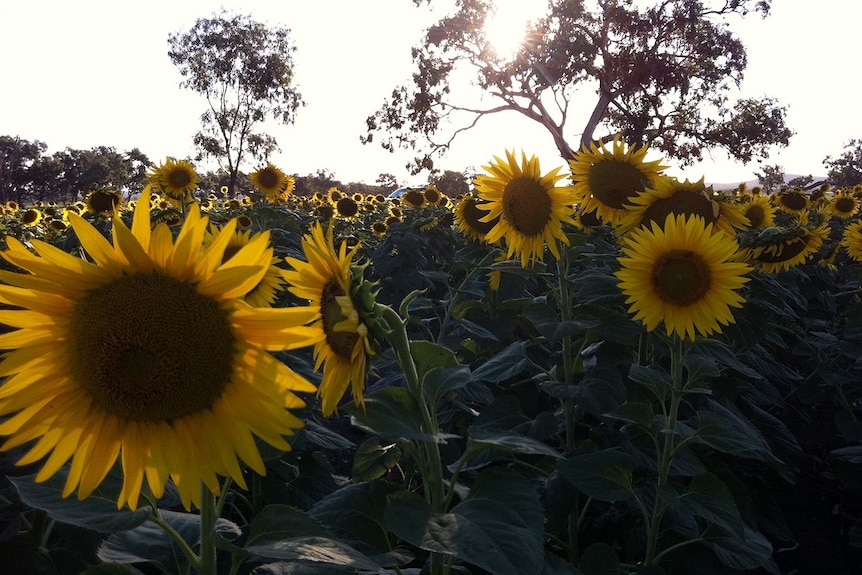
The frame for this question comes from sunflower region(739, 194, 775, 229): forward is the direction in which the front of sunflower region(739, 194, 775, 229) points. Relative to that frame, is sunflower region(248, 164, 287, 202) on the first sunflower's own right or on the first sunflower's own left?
on the first sunflower's own right

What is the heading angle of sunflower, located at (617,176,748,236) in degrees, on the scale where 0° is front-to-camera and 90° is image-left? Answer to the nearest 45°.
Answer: approximately 0°

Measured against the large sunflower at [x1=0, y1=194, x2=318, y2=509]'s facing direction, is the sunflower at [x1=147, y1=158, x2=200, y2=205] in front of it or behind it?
behind

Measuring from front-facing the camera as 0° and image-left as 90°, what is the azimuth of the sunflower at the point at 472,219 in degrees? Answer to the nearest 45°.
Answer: approximately 0°

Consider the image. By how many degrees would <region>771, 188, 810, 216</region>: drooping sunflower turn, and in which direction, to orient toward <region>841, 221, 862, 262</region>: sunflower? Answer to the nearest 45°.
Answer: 0° — it already faces it

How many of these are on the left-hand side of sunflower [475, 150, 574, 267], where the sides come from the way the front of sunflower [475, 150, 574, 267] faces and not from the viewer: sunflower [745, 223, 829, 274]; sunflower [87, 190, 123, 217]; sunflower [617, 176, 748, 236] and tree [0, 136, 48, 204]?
2
